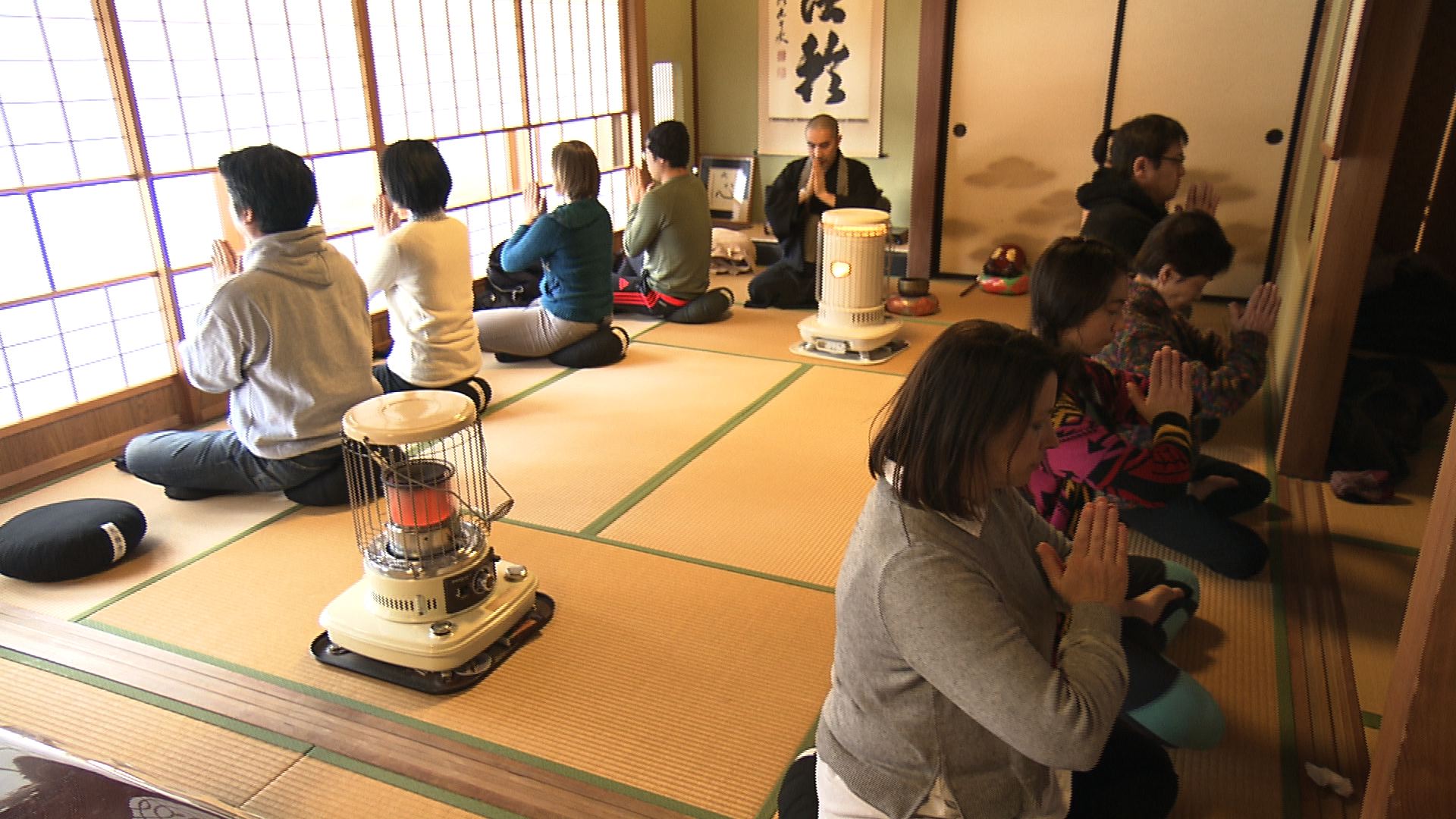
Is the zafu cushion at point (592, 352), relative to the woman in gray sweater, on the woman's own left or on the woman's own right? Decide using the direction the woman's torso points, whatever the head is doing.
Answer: on the woman's own left

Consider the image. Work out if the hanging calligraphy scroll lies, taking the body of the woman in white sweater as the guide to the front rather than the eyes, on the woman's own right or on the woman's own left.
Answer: on the woman's own right

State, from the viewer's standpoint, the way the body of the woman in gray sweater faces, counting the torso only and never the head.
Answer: to the viewer's right

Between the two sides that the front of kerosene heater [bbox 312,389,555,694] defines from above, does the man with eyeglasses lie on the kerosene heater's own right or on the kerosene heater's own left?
on the kerosene heater's own left

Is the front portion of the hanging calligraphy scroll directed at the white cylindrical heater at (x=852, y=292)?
yes

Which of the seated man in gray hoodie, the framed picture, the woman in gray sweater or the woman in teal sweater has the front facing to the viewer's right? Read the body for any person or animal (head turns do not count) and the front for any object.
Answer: the woman in gray sweater

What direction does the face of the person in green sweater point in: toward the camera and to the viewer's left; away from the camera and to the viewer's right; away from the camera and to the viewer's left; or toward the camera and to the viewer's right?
away from the camera and to the viewer's left

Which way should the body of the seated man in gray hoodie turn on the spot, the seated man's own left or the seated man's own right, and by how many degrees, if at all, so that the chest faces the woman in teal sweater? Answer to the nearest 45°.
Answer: approximately 90° to the seated man's own right

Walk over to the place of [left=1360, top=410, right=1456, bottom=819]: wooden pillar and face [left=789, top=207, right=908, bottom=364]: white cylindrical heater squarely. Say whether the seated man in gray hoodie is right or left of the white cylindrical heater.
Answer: left

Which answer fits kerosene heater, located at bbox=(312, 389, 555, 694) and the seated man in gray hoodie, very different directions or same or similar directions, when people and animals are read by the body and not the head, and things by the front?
very different directions

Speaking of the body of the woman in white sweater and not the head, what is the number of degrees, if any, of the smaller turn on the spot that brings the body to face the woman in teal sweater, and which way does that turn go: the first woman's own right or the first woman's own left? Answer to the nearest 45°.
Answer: approximately 90° to the first woman's own right

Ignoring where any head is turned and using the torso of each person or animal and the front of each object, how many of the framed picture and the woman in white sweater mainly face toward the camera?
1

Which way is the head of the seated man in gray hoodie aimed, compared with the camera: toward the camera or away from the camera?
away from the camera

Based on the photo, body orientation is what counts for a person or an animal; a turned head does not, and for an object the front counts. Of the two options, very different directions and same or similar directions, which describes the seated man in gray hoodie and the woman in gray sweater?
very different directions

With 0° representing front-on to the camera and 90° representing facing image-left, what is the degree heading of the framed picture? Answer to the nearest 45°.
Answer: approximately 0°

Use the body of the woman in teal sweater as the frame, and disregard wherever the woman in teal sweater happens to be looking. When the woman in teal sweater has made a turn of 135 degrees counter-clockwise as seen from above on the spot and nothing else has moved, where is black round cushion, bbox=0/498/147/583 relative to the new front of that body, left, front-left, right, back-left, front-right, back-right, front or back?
front-right

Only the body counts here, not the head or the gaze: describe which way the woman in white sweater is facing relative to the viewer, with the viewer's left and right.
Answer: facing away from the viewer and to the left of the viewer

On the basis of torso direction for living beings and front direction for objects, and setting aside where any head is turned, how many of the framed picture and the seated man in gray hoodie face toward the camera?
1
